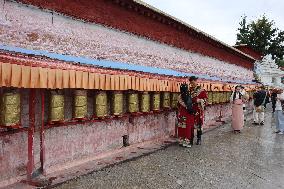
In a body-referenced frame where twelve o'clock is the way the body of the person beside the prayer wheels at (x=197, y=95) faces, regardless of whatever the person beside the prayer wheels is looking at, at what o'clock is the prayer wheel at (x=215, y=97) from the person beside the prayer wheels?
The prayer wheel is roughly at 5 o'clock from the person beside the prayer wheels.

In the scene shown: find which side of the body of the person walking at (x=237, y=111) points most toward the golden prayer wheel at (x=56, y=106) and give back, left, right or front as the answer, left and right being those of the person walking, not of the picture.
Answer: front

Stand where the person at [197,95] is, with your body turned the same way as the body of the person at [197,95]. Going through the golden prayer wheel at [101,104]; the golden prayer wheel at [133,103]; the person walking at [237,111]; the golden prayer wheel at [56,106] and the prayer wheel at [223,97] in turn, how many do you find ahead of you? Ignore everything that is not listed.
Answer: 3

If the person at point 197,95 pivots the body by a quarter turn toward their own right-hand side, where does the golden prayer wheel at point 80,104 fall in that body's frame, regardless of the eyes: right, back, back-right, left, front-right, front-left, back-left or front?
left

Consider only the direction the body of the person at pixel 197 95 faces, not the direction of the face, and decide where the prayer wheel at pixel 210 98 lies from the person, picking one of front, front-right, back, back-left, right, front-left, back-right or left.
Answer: back-right

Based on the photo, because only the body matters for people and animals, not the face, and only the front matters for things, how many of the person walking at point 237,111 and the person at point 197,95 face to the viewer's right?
0

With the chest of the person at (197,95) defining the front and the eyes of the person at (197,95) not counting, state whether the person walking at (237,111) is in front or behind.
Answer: behind

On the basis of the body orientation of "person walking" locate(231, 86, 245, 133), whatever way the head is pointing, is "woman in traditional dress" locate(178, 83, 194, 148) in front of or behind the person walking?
in front

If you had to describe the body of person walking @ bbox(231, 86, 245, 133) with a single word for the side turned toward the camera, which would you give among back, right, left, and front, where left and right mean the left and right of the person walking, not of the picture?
front

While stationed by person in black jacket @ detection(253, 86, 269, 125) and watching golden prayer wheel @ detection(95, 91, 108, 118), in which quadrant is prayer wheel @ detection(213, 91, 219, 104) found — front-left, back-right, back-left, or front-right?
front-right

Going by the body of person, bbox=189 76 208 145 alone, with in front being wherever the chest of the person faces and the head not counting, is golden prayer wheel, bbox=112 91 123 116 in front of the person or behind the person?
in front

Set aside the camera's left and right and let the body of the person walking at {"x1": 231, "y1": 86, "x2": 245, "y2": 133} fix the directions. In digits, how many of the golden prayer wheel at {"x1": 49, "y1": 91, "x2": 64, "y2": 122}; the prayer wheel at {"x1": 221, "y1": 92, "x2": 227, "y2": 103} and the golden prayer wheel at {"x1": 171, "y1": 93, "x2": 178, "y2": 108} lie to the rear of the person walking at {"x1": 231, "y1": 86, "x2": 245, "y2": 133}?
1

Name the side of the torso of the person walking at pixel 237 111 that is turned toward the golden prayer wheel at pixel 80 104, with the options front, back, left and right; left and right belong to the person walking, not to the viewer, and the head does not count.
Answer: front

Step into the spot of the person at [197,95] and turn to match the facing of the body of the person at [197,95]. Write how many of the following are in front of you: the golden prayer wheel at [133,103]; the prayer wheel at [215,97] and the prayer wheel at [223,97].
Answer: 1

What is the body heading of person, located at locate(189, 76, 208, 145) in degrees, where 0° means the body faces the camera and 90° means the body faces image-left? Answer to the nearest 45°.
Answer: approximately 45°
